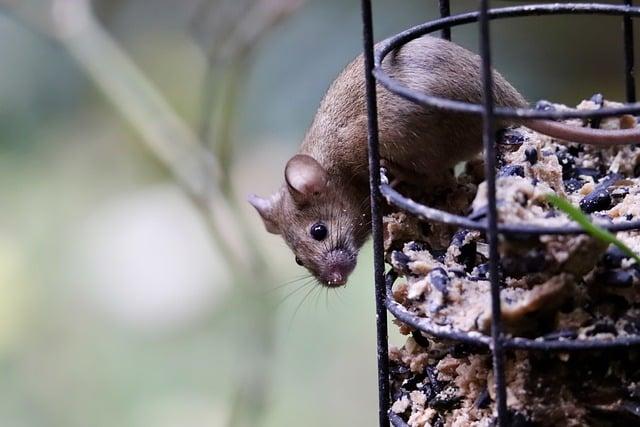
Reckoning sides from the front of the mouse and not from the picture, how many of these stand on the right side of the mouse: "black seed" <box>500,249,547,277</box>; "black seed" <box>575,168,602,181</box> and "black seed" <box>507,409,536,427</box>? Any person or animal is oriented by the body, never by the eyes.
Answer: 0

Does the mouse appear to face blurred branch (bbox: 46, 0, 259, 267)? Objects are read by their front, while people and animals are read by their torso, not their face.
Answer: no

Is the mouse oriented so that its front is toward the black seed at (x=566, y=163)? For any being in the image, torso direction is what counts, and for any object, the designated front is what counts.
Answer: no

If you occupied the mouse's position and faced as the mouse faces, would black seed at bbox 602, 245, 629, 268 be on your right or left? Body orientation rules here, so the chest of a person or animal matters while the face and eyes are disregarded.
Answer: on your left

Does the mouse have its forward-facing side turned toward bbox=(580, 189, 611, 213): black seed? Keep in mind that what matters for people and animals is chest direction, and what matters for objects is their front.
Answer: no

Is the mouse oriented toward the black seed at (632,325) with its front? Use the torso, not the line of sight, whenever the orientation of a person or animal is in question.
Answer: no
